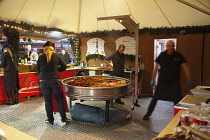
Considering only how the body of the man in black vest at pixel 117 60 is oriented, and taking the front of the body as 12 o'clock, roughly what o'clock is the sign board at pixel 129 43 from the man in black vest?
The sign board is roughly at 8 o'clock from the man in black vest.

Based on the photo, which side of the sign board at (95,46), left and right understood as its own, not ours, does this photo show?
front

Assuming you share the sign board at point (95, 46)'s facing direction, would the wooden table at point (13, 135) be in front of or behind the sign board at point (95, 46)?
in front

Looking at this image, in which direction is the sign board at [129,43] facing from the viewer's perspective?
toward the camera

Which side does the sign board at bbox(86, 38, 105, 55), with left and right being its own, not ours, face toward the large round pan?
front

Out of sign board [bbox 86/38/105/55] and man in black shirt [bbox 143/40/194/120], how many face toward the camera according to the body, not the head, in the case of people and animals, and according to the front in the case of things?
2
